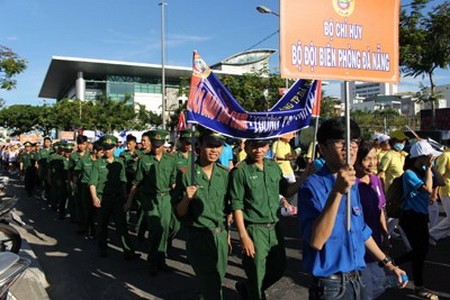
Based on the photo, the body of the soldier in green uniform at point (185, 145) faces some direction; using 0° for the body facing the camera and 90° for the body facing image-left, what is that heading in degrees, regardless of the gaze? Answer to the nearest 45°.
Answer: approximately 315°

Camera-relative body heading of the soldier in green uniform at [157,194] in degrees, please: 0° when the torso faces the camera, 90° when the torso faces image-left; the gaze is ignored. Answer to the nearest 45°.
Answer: approximately 0°

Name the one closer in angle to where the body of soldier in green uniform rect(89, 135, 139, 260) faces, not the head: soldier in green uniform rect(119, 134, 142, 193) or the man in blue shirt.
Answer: the man in blue shirt

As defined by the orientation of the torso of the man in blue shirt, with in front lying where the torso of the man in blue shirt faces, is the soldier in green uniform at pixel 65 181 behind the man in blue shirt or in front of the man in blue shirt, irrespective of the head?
behind

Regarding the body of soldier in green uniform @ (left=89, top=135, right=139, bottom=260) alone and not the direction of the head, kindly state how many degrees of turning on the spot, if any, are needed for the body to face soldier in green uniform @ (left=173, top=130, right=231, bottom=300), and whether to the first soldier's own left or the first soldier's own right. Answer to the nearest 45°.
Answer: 0° — they already face them

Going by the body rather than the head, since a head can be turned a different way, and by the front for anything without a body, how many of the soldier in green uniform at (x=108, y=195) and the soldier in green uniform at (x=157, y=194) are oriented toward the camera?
2

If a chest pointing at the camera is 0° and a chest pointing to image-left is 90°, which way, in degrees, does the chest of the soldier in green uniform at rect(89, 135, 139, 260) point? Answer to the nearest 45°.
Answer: approximately 0°

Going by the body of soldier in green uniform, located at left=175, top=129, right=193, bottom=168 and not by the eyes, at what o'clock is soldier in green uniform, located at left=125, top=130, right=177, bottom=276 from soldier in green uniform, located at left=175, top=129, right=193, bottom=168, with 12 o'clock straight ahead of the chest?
soldier in green uniform, located at left=125, top=130, right=177, bottom=276 is roughly at 2 o'clock from soldier in green uniform, located at left=175, top=129, right=193, bottom=168.

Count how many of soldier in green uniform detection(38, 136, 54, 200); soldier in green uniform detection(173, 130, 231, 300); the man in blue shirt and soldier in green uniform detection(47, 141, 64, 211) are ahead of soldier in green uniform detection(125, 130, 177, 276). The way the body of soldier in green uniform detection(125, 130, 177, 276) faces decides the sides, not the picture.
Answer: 2

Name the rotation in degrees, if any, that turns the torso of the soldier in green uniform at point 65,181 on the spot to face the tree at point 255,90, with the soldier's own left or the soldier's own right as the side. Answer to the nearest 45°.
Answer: approximately 90° to the soldier's own left
